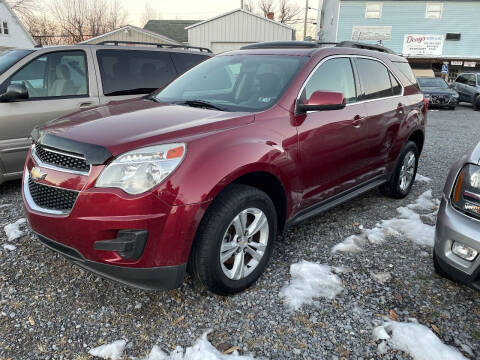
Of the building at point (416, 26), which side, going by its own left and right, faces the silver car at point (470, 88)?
front

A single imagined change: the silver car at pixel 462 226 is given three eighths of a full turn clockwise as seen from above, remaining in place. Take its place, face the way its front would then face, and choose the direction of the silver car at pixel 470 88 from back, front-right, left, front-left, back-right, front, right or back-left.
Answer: front

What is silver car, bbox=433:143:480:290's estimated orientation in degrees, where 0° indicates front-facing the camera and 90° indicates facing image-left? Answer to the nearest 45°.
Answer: approximately 45°

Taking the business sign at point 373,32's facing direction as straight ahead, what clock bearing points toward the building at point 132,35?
The building is roughly at 2 o'clock from the business sign.

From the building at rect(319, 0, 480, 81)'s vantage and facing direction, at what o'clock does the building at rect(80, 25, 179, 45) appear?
the building at rect(80, 25, 179, 45) is roughly at 2 o'clock from the building at rect(319, 0, 480, 81).

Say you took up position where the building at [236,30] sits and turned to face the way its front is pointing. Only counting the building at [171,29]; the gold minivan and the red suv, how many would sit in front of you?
2

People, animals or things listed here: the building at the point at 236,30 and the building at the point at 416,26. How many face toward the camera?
2

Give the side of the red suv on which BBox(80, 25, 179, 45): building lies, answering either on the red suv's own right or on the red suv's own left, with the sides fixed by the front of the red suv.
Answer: on the red suv's own right

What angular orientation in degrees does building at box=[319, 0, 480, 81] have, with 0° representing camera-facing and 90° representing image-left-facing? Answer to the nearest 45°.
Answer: approximately 0°

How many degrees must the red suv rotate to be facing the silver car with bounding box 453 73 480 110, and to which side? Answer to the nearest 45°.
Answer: approximately 180°

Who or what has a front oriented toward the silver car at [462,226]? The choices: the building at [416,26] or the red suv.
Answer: the building

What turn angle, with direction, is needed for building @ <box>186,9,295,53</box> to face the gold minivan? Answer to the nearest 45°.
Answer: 0° — it already faces it

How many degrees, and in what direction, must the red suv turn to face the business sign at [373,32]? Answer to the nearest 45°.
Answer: approximately 135° to its right

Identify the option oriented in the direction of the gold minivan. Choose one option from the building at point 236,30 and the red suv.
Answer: the building

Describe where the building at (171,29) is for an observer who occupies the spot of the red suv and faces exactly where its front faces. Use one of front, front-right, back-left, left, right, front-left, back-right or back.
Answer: back-right
